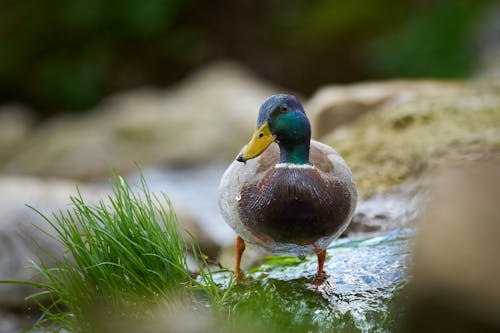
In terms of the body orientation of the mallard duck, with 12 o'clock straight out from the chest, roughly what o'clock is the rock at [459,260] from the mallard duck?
The rock is roughly at 11 o'clock from the mallard duck.

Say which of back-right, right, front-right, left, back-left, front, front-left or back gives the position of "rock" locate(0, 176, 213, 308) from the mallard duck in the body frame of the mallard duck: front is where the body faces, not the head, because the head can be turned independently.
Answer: back-right

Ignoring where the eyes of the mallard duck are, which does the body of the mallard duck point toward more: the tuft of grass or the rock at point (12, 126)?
the tuft of grass

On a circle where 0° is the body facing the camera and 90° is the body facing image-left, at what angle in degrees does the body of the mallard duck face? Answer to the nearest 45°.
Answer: approximately 0°

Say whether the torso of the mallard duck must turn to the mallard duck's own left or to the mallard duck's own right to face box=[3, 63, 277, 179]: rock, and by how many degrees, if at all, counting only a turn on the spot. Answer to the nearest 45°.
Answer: approximately 180°

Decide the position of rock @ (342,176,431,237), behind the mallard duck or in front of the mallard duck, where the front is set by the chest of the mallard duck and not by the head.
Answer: behind

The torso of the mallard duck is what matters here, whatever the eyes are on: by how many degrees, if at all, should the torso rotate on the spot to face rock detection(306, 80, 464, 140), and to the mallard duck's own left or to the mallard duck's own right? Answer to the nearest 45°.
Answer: approximately 180°

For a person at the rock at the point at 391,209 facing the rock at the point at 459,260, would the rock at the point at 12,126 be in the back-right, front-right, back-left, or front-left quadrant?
back-right

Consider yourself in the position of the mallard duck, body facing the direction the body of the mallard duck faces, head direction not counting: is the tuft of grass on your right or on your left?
on your right

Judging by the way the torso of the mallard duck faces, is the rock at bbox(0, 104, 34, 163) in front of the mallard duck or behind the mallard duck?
behind

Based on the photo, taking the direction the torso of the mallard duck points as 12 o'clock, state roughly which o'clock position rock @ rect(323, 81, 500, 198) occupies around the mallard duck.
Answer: The rock is roughly at 7 o'clock from the mallard duck.
